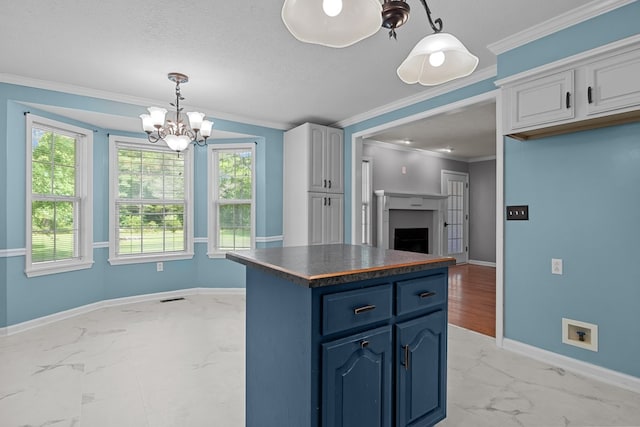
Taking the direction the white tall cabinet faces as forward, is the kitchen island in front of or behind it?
in front

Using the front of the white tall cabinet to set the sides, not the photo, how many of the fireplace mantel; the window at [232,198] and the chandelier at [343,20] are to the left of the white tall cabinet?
1

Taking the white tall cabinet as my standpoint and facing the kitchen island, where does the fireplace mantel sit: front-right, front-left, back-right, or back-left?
back-left

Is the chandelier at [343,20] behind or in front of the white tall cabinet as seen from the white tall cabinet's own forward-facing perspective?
in front

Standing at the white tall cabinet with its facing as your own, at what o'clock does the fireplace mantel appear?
The fireplace mantel is roughly at 9 o'clock from the white tall cabinet.

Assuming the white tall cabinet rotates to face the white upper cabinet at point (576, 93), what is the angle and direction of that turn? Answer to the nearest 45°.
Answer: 0° — it already faces it

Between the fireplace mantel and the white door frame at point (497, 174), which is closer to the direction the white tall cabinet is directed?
the white door frame

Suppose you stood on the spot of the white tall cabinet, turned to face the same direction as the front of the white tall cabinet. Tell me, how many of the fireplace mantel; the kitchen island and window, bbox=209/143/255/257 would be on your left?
1

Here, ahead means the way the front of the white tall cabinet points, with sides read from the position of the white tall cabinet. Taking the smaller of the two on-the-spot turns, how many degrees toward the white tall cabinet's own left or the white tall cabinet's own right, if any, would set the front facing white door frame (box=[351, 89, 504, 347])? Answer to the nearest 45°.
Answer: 0° — it already faces it

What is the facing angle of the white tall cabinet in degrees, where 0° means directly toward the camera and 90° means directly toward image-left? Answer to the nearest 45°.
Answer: approximately 315°
